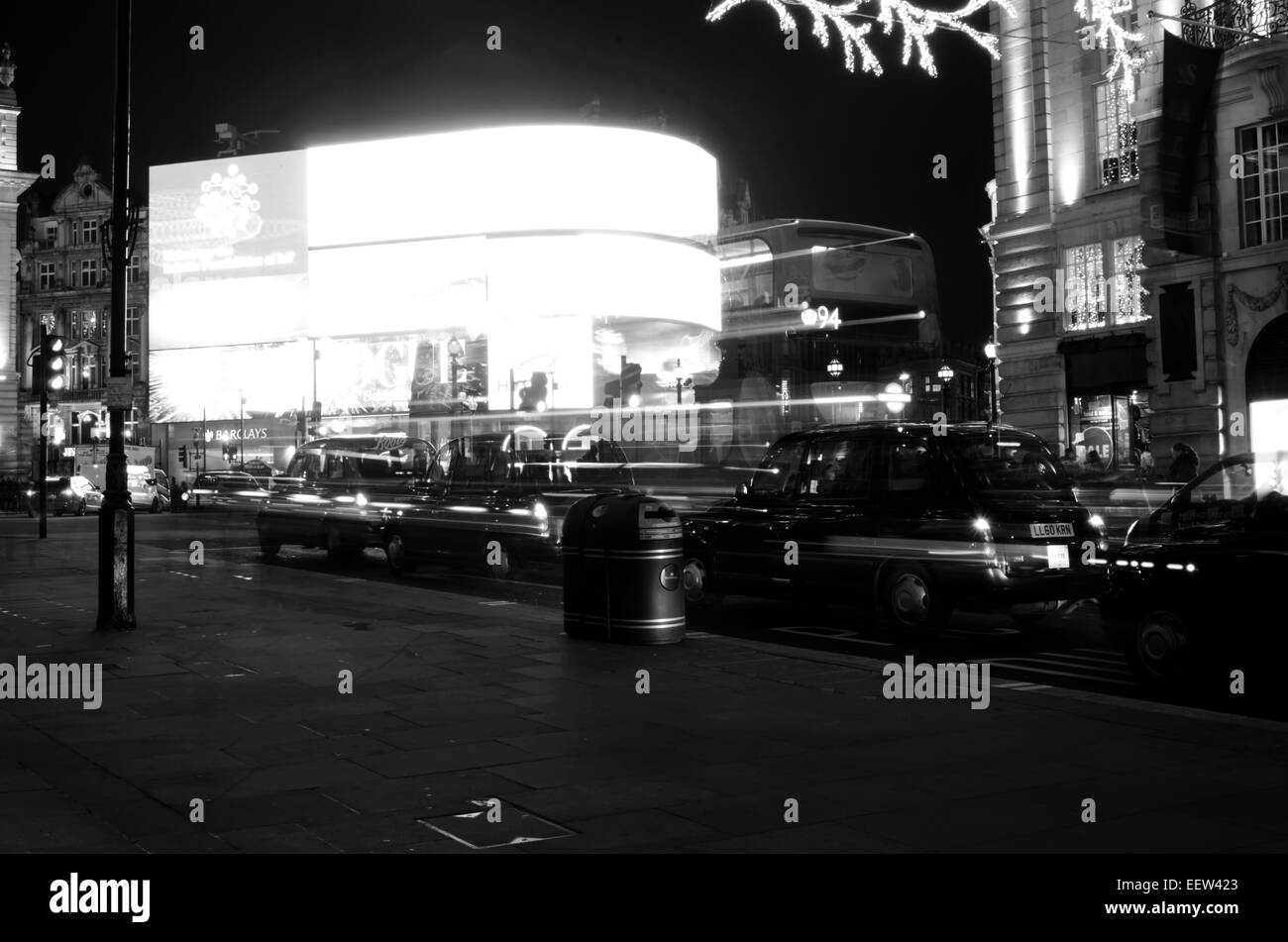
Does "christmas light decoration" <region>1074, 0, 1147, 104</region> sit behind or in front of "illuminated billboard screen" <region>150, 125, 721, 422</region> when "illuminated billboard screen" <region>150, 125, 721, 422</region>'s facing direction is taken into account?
in front

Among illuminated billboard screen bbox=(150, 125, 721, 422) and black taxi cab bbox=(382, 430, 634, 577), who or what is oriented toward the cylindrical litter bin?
the illuminated billboard screen

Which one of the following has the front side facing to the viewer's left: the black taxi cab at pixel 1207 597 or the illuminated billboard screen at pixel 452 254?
the black taxi cab

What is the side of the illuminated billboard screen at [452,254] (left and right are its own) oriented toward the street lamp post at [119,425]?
front

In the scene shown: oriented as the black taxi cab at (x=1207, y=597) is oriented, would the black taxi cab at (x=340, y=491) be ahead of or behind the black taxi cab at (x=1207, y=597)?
ahead

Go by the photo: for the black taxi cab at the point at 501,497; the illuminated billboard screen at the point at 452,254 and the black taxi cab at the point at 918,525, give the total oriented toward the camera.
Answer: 1

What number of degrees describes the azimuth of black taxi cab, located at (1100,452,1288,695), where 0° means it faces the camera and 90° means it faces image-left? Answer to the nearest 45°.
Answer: approximately 90°
